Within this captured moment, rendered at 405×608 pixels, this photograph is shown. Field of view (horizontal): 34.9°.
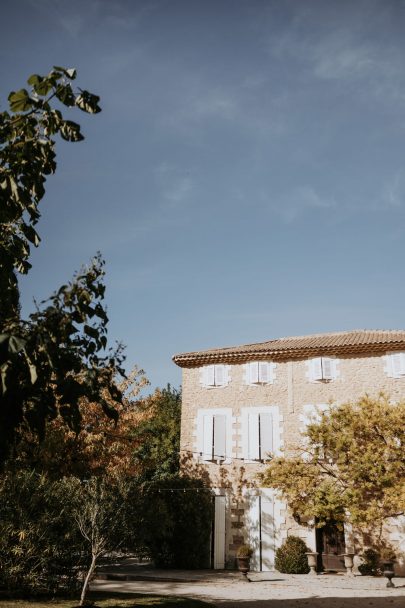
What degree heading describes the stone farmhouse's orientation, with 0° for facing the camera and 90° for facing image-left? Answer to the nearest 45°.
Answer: approximately 0°
